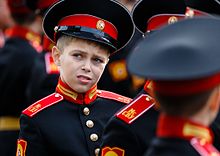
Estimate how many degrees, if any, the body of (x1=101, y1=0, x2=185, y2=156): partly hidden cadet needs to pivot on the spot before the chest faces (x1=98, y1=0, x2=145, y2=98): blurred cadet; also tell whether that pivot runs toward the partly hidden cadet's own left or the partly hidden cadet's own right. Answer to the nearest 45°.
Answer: approximately 135° to the partly hidden cadet's own left

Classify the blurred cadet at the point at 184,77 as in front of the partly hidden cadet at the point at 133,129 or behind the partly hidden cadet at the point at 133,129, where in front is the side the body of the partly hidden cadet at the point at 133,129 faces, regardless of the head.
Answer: in front

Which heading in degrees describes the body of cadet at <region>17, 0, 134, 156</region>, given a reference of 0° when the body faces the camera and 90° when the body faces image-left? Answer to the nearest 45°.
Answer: approximately 315°

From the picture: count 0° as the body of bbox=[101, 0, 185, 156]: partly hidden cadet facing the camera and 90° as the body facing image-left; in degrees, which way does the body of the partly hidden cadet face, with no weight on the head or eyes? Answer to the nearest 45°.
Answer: approximately 315°
